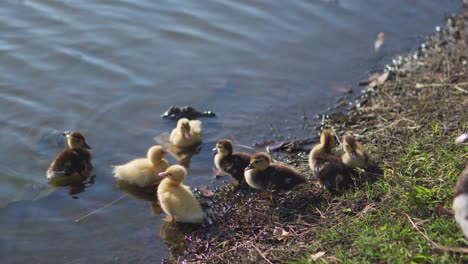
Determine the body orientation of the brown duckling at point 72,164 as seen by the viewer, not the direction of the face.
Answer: to the viewer's right

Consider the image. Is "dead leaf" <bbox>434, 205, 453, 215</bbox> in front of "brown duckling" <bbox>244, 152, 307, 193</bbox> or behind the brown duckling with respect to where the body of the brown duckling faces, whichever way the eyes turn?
behind

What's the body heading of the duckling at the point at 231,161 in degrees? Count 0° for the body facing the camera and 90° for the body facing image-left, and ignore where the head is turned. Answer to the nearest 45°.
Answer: approximately 90°

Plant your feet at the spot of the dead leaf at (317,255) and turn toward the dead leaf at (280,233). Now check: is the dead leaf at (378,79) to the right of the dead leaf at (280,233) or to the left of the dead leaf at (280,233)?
right

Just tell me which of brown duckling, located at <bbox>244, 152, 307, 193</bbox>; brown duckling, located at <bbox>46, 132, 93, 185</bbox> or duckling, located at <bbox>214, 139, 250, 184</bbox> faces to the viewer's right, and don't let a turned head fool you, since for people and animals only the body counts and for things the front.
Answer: brown duckling, located at <bbox>46, 132, 93, 185</bbox>

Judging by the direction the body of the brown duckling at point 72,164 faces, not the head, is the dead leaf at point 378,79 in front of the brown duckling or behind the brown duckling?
in front

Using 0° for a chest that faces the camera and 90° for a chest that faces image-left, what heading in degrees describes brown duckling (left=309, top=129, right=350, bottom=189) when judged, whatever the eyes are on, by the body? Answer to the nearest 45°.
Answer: approximately 135°

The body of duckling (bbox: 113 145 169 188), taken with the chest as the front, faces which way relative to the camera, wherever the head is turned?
to the viewer's right

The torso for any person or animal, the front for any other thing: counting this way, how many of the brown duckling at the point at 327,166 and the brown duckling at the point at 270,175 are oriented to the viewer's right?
0

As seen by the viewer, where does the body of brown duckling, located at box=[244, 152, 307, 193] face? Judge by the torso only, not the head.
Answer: to the viewer's left

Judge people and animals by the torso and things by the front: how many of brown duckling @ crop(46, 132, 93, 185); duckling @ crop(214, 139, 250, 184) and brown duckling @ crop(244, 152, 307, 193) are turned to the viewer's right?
1
